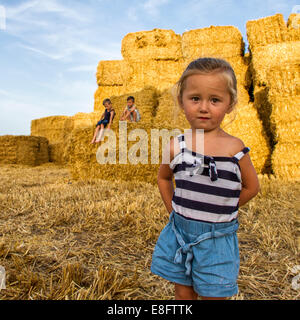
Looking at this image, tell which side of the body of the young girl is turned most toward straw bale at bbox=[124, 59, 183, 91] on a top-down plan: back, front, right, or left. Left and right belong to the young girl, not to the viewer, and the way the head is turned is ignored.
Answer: back

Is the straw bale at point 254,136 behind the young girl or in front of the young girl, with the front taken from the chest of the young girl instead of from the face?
behind

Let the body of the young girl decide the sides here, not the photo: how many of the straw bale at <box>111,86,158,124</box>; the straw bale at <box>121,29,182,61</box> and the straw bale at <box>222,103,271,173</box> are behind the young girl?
3

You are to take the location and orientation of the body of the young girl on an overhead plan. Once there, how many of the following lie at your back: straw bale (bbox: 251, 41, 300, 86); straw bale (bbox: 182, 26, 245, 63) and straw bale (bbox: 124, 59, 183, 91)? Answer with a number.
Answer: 3

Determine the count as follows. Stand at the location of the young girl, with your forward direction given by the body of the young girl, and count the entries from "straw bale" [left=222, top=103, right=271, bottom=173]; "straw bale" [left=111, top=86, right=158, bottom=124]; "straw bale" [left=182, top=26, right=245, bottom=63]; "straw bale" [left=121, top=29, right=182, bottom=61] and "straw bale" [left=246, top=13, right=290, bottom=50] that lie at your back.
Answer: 5

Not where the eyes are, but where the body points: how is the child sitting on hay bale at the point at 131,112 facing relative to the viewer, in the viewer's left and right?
facing the viewer and to the left of the viewer

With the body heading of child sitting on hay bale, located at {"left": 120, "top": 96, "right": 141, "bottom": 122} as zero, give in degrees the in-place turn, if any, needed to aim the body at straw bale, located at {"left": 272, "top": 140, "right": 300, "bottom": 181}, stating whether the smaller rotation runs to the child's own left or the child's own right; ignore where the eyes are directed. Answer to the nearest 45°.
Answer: approximately 90° to the child's own left

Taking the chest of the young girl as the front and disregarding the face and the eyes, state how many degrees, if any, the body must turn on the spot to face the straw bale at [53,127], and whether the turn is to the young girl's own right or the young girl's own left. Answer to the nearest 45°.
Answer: approximately 135° to the young girl's own right

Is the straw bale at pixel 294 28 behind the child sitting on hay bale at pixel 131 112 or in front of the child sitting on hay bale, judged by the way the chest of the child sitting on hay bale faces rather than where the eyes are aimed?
behind

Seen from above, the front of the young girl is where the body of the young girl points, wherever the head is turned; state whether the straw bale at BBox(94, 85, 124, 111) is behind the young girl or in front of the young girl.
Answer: behind

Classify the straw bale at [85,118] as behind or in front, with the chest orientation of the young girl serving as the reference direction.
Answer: behind

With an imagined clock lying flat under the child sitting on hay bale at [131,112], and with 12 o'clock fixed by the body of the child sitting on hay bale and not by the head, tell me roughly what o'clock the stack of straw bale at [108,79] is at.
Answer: The stack of straw bale is roughly at 4 o'clock from the child sitting on hay bale.

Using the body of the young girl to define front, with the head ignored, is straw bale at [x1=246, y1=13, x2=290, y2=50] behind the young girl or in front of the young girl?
behind

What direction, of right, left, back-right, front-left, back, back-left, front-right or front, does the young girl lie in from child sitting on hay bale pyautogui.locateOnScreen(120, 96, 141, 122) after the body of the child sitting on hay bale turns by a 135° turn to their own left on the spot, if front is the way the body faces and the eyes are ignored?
right

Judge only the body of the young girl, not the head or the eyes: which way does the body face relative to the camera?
toward the camera
